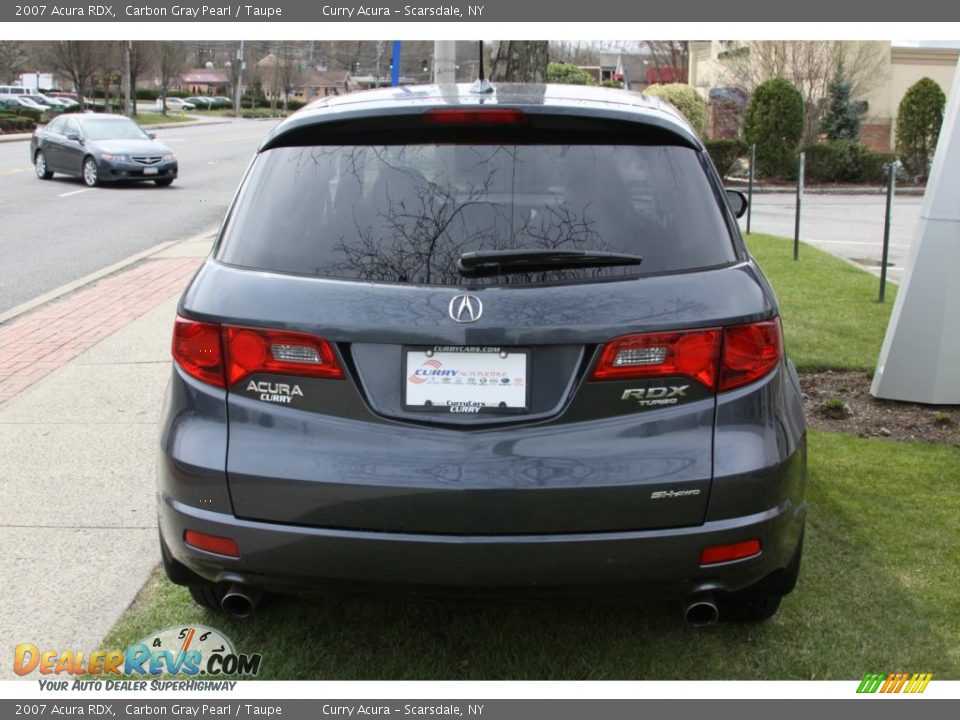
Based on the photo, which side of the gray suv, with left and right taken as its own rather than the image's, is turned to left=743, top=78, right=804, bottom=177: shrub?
front

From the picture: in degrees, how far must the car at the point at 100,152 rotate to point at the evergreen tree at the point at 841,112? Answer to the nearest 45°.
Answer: approximately 45° to its left

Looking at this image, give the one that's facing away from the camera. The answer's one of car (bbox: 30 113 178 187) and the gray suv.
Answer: the gray suv

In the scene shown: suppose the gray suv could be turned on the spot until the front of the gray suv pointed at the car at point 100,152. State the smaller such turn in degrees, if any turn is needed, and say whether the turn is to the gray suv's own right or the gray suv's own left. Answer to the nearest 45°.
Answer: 0° — it already faces it

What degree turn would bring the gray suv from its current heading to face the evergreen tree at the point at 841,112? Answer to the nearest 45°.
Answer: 0° — it already faces it

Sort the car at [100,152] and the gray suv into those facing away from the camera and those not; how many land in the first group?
1

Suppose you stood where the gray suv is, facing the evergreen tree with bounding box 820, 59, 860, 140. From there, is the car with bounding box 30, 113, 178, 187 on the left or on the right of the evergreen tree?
left

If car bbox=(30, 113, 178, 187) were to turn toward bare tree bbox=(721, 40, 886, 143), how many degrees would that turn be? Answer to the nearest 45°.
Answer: approximately 45° to its left

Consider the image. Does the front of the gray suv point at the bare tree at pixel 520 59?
yes

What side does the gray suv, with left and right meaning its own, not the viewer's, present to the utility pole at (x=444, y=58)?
front

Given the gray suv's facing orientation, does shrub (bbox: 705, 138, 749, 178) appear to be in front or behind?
in front

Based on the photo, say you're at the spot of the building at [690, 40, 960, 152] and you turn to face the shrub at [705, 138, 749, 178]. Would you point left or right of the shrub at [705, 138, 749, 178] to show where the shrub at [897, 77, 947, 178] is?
left

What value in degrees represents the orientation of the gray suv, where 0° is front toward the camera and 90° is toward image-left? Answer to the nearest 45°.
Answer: approximately 180°
